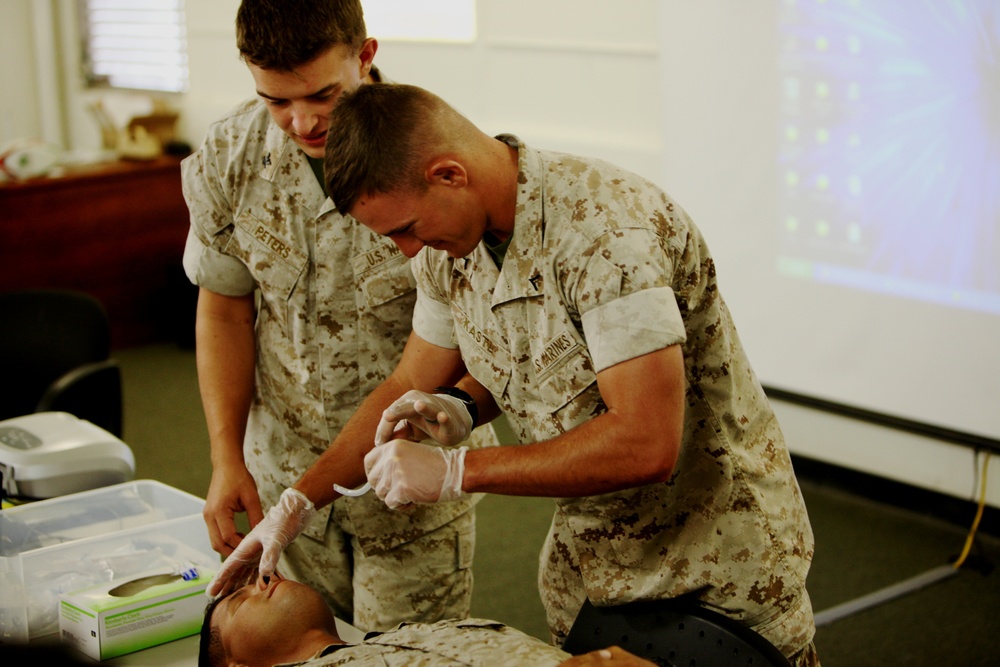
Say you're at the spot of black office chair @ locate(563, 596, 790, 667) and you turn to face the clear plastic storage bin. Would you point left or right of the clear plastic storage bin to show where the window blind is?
right

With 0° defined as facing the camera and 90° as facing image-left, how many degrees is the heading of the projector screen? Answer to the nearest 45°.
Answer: approximately 45°

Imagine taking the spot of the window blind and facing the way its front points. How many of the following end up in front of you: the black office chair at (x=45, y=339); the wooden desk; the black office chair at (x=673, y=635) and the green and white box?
4

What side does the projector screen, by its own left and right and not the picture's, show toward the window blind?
right

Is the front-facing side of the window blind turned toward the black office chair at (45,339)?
yes

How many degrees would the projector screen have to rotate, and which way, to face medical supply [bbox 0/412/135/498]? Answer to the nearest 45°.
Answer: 0° — it already faces it

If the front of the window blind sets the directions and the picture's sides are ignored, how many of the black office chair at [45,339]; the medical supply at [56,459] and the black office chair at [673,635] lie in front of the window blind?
3

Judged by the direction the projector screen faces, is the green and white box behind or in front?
in front

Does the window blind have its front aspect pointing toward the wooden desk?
yes

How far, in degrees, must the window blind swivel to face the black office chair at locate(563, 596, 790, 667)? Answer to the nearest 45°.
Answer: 0° — it already faces it

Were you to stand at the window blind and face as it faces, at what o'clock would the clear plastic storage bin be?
The clear plastic storage bin is roughly at 12 o'clock from the window blind.
